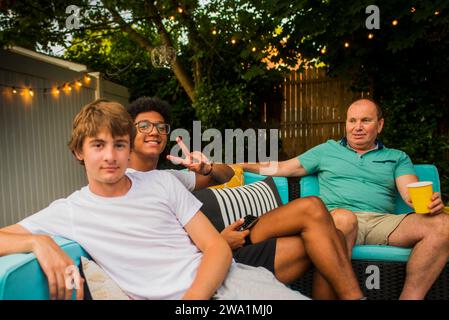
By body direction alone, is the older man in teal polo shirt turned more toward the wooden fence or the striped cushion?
the striped cushion

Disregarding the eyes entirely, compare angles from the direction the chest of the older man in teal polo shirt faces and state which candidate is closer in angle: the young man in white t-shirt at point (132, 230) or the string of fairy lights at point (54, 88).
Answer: the young man in white t-shirt

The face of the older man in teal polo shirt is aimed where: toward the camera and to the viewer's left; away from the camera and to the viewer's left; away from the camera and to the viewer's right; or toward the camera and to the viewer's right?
toward the camera and to the viewer's left

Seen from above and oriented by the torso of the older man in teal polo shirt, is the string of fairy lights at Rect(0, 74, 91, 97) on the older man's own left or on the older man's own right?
on the older man's own right

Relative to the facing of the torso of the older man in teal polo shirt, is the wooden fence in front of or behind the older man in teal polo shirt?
behind

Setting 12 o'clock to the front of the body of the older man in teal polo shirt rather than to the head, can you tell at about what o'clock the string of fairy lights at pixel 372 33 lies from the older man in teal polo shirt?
The string of fairy lights is roughly at 6 o'clock from the older man in teal polo shirt.

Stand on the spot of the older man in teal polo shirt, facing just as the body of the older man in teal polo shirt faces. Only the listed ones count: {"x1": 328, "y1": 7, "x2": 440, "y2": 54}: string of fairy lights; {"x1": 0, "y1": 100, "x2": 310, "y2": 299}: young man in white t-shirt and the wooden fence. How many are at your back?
2

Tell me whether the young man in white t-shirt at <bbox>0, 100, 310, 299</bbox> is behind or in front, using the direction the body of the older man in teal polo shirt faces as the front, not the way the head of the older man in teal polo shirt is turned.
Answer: in front

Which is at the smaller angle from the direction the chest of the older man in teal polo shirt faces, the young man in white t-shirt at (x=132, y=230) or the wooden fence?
the young man in white t-shirt

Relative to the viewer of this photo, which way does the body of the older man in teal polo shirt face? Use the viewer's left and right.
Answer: facing the viewer

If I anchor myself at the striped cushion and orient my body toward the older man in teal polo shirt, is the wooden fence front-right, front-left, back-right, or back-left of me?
front-left

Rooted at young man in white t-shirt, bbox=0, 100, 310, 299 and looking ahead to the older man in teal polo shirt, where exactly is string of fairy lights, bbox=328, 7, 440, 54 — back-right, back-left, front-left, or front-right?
front-left

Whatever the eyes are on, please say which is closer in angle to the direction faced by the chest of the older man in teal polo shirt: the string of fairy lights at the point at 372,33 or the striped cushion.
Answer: the striped cushion

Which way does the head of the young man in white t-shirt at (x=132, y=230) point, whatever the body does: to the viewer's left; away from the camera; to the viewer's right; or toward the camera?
toward the camera

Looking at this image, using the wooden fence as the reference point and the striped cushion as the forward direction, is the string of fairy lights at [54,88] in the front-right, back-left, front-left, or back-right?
front-right
